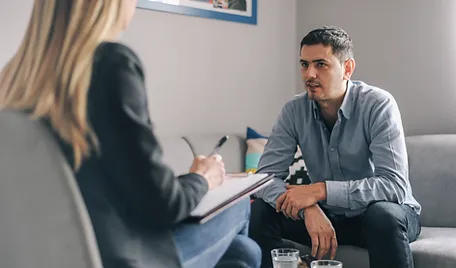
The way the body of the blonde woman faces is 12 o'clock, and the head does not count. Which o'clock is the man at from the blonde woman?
The man is roughly at 12 o'clock from the blonde woman.

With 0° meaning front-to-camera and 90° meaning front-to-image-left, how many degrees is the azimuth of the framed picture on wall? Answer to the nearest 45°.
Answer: approximately 315°

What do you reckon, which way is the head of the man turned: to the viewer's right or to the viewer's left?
to the viewer's left

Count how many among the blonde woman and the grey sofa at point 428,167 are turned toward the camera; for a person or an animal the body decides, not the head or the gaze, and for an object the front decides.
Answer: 1

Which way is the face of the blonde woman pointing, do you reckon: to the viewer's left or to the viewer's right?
to the viewer's right

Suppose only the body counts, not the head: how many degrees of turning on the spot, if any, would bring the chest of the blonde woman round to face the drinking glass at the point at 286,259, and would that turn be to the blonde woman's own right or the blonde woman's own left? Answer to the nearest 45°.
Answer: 0° — they already face it

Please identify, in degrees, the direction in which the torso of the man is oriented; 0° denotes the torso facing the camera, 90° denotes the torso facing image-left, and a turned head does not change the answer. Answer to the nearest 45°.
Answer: approximately 45°

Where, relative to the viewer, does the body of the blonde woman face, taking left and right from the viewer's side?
facing away from the viewer and to the right of the viewer

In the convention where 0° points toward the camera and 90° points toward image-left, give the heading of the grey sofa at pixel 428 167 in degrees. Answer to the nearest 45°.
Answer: approximately 0°
